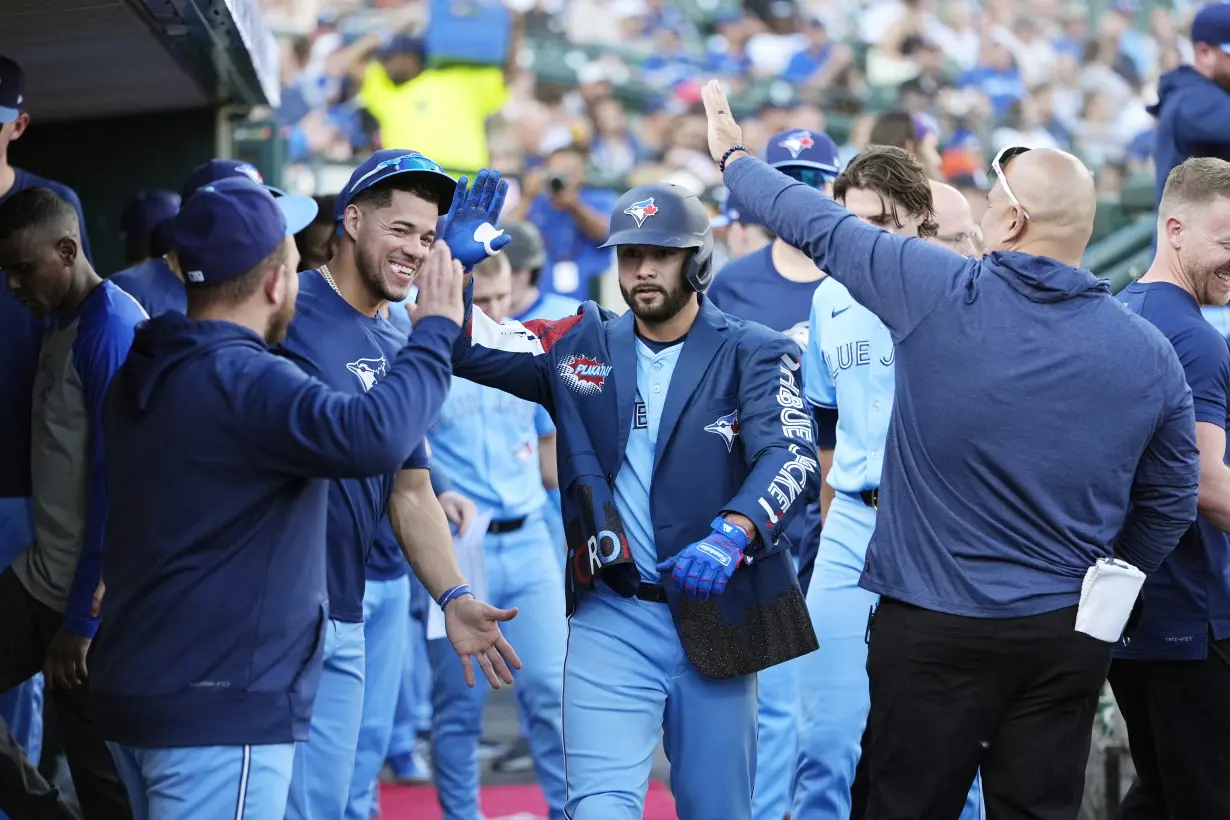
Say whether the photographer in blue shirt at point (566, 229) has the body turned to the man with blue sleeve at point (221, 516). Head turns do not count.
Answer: yes

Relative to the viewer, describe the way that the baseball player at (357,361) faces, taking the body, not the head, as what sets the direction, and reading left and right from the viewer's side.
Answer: facing the viewer and to the right of the viewer

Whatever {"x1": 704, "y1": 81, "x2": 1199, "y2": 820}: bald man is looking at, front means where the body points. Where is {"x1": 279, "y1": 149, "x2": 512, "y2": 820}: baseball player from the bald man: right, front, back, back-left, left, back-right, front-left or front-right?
front-left

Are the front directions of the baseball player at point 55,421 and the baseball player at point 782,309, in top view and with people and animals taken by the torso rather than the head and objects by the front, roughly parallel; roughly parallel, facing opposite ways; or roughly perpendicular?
roughly parallel

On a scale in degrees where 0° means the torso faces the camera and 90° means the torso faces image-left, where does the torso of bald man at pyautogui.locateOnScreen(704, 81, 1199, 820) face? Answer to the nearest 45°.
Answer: approximately 135°

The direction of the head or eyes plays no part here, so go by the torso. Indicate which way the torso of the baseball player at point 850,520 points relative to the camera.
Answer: toward the camera

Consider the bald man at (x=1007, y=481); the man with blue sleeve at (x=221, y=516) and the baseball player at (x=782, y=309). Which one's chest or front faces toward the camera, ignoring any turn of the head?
the baseball player

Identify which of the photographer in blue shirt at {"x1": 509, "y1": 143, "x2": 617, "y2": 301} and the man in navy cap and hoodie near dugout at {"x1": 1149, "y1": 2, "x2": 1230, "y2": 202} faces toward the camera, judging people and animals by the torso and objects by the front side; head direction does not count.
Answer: the photographer in blue shirt at {"x1": 509, "y1": 143, "x2": 617, "y2": 301}

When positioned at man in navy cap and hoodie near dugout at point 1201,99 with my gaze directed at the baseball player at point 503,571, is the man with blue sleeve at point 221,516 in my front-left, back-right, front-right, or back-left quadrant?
front-left

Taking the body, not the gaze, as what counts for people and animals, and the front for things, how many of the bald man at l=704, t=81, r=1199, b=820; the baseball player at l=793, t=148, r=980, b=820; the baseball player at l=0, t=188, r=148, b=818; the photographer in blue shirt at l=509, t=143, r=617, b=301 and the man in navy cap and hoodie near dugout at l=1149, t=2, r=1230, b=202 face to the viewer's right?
1

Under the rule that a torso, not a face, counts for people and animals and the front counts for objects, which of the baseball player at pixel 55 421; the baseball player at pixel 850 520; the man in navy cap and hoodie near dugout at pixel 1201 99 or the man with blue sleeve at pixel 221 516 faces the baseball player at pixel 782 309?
the man with blue sleeve
